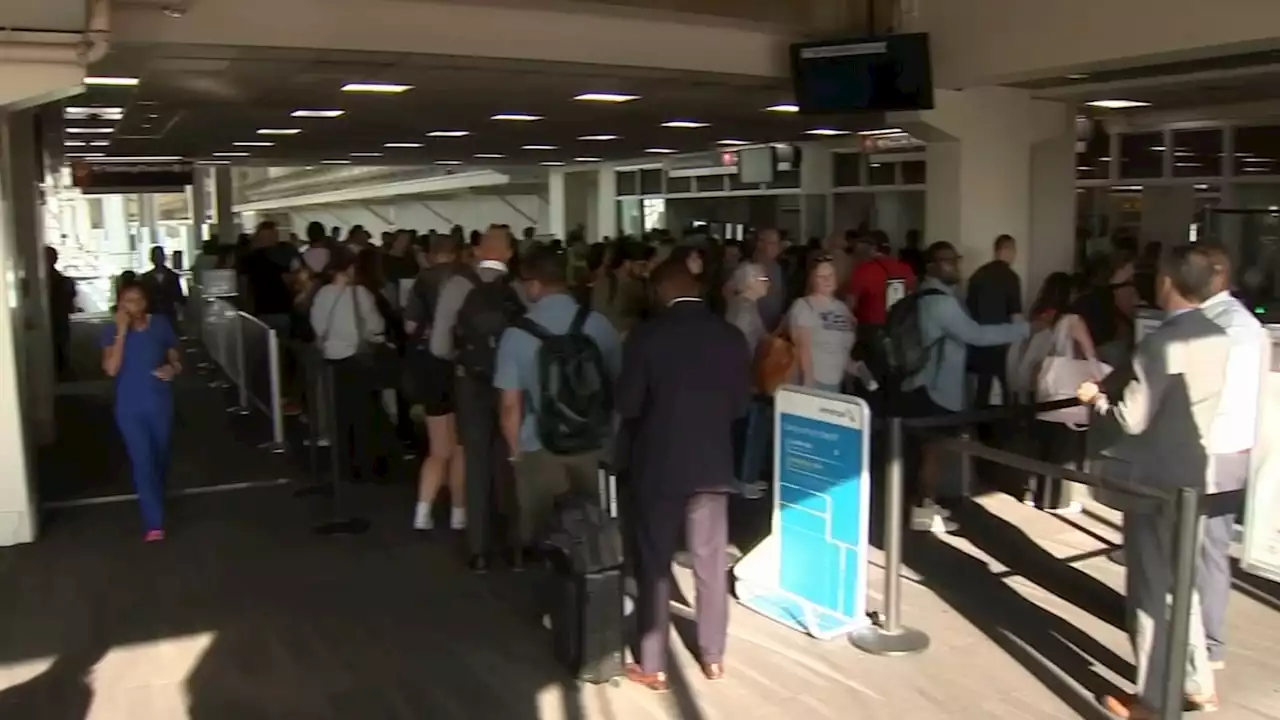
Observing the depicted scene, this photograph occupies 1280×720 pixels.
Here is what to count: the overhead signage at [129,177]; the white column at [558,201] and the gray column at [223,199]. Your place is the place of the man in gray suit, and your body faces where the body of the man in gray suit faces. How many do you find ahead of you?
3

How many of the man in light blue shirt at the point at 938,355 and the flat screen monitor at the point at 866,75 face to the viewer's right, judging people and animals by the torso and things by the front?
1

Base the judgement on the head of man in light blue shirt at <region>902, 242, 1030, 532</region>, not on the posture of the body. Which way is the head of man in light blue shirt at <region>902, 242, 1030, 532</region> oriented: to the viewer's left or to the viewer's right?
to the viewer's right

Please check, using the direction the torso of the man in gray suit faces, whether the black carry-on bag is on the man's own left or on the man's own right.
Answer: on the man's own left

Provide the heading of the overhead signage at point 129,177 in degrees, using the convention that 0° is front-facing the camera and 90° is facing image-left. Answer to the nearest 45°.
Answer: approximately 0°

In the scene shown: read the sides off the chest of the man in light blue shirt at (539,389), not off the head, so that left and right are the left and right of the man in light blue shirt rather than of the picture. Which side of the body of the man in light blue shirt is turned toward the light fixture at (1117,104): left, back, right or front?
right

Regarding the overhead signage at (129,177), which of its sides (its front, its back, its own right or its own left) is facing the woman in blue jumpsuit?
front

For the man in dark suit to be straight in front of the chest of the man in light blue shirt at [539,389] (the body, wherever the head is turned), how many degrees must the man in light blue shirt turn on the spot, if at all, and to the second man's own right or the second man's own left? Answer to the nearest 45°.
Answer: approximately 180°

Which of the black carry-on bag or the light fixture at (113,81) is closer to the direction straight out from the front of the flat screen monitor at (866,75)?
the black carry-on bag

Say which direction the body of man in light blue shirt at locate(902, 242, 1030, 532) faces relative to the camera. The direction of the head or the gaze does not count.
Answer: to the viewer's right

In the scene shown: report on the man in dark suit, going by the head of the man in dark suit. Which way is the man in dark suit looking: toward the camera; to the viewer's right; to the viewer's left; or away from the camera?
away from the camera

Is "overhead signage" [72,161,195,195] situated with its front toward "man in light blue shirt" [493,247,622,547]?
yes
